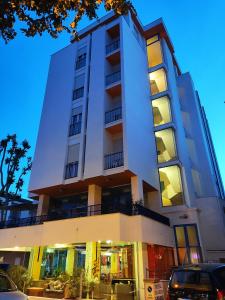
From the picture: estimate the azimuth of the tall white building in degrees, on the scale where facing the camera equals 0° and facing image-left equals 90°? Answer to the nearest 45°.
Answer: approximately 45°

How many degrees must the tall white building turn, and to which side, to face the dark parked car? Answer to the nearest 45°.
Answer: approximately 45° to its left

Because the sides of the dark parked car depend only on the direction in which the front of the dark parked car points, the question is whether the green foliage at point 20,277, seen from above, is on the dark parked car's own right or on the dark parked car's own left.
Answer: on the dark parked car's own left
